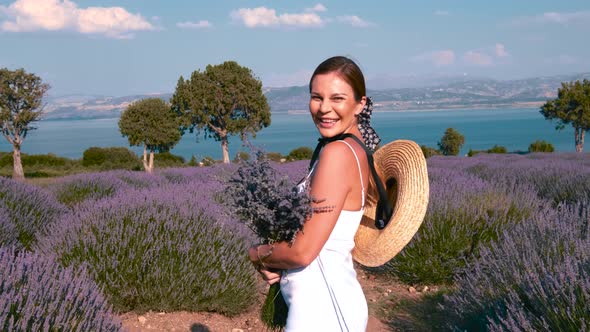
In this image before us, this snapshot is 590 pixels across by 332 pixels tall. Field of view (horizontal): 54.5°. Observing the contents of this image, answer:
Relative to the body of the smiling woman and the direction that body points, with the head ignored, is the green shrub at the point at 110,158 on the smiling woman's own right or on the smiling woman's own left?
on the smiling woman's own right

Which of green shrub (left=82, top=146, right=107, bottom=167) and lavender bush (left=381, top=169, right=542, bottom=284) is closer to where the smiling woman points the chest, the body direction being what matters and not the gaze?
the green shrub

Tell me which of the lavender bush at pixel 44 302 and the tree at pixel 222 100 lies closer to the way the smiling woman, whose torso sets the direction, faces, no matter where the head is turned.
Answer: the lavender bush

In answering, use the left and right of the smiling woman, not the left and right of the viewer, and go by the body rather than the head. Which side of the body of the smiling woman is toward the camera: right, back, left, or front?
left

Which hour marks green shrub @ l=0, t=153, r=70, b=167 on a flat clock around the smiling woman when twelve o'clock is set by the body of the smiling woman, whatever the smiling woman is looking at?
The green shrub is roughly at 2 o'clock from the smiling woman.

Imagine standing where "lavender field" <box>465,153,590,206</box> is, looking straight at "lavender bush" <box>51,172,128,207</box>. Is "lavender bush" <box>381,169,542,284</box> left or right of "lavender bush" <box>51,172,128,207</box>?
left

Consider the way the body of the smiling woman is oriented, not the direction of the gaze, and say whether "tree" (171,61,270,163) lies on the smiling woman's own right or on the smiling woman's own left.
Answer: on the smiling woman's own right

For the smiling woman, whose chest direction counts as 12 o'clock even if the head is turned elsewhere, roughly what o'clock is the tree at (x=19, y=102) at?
The tree is roughly at 2 o'clock from the smiling woman.

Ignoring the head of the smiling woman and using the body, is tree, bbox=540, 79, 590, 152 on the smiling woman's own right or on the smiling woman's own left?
on the smiling woman's own right

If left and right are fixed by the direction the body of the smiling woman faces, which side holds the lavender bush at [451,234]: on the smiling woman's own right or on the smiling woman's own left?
on the smiling woman's own right
